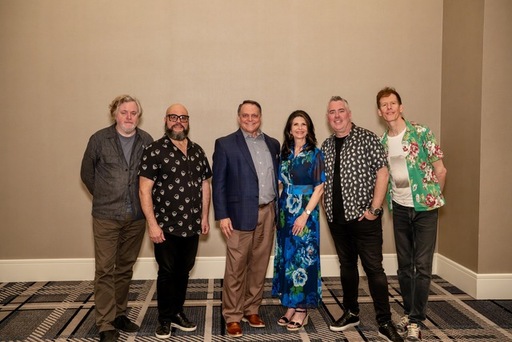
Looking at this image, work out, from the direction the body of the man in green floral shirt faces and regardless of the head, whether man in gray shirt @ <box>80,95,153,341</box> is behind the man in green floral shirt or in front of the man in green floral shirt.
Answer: in front

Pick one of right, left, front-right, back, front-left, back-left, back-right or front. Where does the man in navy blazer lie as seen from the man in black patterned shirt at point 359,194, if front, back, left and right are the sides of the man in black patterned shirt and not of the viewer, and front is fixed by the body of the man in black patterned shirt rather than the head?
front-right

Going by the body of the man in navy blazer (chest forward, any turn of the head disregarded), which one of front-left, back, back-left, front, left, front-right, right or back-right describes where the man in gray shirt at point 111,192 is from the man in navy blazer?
back-right

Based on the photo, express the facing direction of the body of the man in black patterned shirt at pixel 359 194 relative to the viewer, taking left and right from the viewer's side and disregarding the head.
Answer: facing the viewer and to the left of the viewer

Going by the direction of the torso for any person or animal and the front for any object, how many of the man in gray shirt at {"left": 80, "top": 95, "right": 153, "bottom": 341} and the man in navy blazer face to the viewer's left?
0

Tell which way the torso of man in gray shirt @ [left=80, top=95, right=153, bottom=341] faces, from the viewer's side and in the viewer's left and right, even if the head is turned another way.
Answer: facing the viewer and to the right of the viewer

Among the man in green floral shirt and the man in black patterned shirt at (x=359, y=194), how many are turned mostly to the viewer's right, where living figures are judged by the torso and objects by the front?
0

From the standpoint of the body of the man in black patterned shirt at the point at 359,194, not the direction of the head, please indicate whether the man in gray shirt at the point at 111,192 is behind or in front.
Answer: in front

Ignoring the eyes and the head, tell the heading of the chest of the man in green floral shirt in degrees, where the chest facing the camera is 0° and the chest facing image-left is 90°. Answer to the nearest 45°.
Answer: approximately 45°

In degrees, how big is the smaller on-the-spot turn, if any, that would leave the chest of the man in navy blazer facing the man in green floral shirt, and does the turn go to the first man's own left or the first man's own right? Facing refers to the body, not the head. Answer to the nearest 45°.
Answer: approximately 45° to the first man's own left
